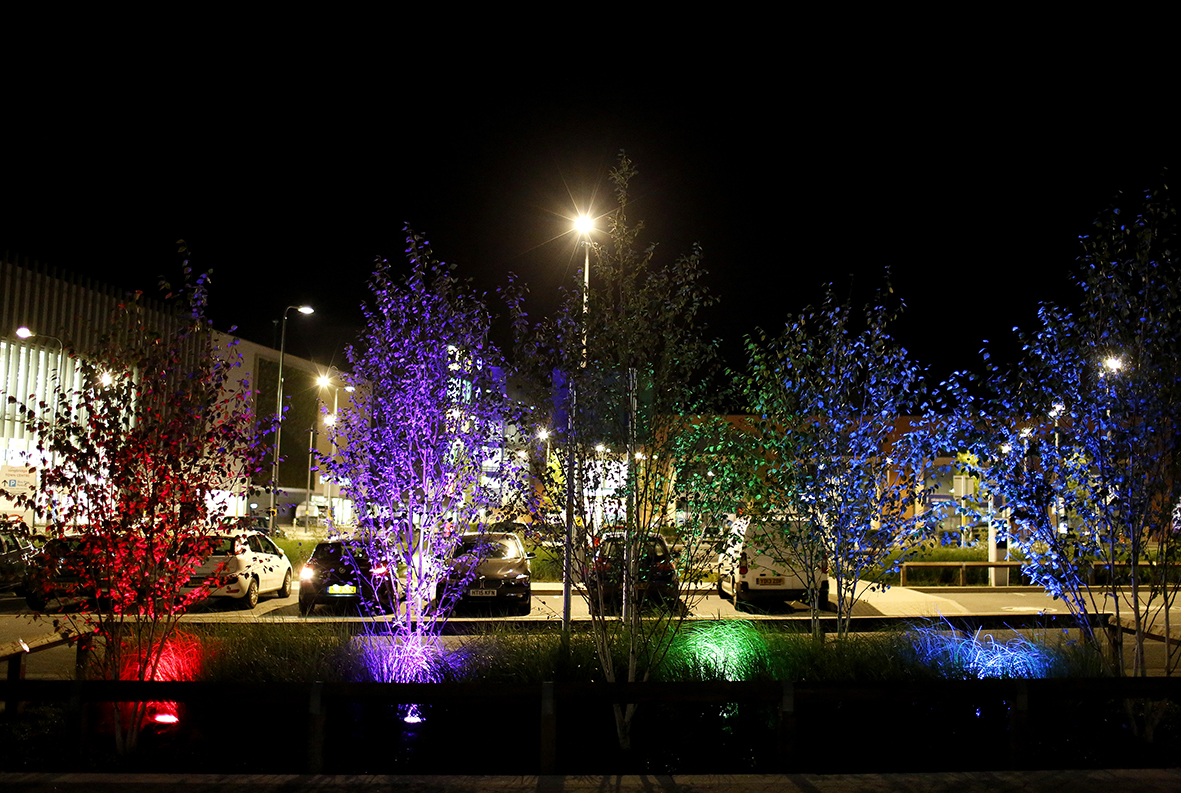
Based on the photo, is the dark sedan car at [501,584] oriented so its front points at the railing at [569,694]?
yes

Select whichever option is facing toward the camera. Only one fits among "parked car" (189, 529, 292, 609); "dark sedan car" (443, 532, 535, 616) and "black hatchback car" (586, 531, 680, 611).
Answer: "dark sedan car" (443, 532, 535, 616)

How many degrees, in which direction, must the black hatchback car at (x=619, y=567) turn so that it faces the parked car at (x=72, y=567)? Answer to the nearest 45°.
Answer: approximately 90° to its left

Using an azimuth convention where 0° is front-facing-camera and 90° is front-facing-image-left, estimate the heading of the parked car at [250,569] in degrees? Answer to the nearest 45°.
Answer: approximately 225°

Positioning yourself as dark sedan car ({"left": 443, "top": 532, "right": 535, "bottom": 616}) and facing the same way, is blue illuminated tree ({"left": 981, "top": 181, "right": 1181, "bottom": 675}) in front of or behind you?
in front

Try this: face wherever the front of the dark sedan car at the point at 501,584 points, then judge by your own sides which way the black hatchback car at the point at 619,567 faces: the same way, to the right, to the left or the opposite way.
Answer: the opposite way

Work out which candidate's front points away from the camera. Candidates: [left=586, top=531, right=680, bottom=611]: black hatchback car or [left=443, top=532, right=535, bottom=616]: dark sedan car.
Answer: [left=586, top=531, right=680, bottom=611]: black hatchback car

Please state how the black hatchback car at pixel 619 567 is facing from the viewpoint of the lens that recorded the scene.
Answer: facing away from the viewer

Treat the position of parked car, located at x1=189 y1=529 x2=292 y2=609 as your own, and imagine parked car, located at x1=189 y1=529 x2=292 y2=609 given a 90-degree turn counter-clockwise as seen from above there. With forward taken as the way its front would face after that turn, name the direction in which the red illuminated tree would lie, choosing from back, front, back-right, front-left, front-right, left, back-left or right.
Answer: back-left

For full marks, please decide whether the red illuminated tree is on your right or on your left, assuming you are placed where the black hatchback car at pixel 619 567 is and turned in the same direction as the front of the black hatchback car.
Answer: on your left

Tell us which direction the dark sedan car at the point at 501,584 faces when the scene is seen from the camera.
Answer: facing the viewer

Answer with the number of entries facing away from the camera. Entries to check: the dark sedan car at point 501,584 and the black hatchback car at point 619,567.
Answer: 1

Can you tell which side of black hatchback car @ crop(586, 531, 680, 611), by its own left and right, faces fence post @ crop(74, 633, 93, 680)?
back

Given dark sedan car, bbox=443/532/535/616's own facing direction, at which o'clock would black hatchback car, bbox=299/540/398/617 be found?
black hatchback car, bbox=299/540/398/617 is roughly at 3 o'clock from dark sedan car, bbox=443/532/535/616.
